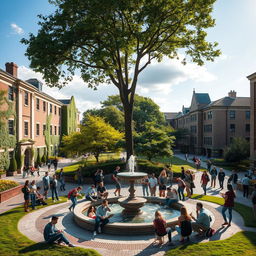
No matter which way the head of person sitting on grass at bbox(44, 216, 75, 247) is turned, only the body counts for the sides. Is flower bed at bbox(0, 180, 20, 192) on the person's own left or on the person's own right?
on the person's own left

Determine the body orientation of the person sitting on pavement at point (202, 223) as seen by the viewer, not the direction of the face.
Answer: to the viewer's left

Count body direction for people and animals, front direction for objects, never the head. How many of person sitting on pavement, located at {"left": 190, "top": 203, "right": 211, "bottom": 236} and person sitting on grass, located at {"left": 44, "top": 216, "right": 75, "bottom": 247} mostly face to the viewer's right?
1

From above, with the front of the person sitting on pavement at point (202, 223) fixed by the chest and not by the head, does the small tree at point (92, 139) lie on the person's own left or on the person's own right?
on the person's own right

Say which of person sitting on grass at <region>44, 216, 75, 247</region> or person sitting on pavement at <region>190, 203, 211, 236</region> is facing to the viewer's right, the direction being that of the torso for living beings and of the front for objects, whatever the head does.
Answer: person sitting on grass at <region>44, 216, 75, 247</region>

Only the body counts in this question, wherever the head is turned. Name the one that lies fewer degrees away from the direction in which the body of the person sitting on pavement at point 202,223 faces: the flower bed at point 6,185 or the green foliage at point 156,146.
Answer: the flower bed

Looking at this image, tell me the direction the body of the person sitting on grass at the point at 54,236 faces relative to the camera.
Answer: to the viewer's right

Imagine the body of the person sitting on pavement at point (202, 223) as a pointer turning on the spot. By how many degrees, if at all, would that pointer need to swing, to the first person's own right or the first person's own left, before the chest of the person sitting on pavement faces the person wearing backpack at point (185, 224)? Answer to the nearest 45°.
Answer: approximately 45° to the first person's own left

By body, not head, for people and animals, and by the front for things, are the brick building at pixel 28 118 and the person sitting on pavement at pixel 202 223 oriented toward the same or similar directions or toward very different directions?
very different directions
